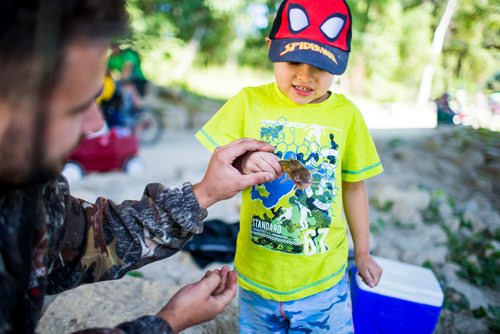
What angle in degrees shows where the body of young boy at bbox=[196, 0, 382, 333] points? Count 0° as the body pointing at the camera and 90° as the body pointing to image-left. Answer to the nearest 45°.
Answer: approximately 0°

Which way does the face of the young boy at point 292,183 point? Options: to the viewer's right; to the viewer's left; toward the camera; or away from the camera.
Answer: toward the camera

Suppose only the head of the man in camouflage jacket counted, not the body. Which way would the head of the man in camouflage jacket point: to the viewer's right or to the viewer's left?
to the viewer's right

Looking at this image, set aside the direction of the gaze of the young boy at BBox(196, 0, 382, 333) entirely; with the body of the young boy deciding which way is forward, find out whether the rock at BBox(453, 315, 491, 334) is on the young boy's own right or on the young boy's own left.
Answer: on the young boy's own left

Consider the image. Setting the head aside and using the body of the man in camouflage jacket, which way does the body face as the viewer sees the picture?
to the viewer's right

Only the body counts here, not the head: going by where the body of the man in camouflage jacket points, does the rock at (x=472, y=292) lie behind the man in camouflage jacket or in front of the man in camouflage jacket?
in front

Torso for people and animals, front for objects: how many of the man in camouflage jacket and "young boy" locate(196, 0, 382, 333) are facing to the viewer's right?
1

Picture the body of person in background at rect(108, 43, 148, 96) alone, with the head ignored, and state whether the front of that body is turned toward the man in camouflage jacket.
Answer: no

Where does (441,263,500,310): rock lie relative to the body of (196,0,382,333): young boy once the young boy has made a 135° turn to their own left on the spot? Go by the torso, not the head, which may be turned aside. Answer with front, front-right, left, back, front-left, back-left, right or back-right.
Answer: front

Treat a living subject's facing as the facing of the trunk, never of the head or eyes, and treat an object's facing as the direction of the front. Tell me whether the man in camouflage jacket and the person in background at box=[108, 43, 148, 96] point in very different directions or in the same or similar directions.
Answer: very different directions

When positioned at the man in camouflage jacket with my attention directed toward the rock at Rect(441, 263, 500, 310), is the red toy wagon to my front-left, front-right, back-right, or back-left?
front-left

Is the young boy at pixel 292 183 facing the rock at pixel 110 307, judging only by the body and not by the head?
no
